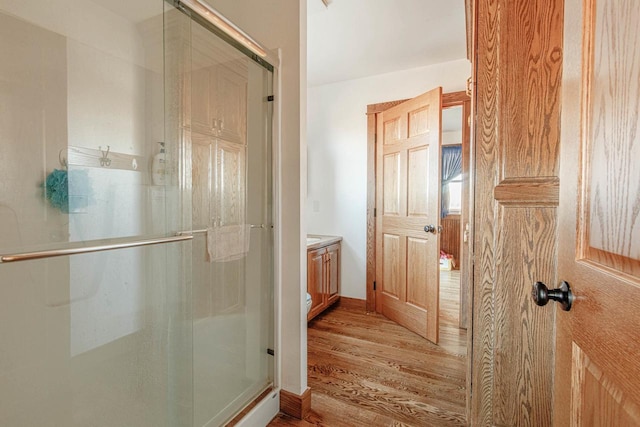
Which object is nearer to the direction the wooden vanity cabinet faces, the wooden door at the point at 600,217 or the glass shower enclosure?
the wooden door

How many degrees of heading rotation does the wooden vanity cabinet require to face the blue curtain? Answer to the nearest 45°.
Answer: approximately 90° to its left

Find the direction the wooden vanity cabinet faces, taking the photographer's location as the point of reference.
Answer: facing the viewer and to the right of the viewer

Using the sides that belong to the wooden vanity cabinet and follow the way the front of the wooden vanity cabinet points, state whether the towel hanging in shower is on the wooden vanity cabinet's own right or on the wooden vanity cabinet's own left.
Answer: on the wooden vanity cabinet's own right

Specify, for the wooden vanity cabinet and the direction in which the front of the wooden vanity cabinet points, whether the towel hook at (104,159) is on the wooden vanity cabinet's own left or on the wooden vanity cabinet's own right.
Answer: on the wooden vanity cabinet's own right

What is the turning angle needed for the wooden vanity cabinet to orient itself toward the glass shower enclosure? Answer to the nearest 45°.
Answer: approximately 90° to its right

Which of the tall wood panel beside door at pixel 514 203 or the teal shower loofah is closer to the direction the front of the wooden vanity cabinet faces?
the tall wood panel beside door

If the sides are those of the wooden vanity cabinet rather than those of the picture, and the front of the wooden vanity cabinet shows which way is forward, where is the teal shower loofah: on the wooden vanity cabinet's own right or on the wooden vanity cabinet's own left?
on the wooden vanity cabinet's own right
